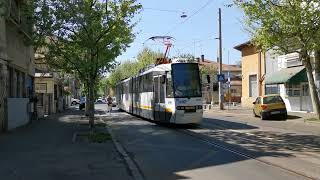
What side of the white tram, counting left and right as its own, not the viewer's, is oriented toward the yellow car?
left

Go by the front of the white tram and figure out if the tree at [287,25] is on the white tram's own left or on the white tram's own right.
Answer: on the white tram's own left

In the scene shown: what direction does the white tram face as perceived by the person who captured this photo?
facing the viewer and to the right of the viewer

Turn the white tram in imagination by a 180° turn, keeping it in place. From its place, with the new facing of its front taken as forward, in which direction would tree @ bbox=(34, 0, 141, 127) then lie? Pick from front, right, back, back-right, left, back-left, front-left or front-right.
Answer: left
